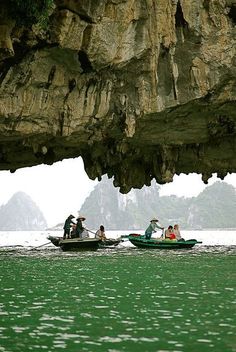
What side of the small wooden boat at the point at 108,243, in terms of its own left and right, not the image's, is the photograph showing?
right
